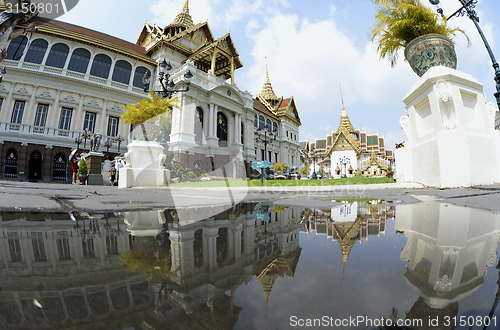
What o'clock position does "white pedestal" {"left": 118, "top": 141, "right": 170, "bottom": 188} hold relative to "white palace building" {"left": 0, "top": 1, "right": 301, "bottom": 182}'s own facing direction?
The white pedestal is roughly at 1 o'clock from the white palace building.

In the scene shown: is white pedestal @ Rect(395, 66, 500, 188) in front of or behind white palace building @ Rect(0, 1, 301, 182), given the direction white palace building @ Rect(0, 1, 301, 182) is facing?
in front

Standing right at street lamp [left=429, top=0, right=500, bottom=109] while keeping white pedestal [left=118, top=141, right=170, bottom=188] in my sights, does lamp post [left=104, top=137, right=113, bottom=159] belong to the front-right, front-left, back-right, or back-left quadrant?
front-right

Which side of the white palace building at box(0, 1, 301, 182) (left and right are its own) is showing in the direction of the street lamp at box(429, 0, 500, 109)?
front

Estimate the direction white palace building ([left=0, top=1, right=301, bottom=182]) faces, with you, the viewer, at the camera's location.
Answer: facing the viewer and to the right of the viewer
